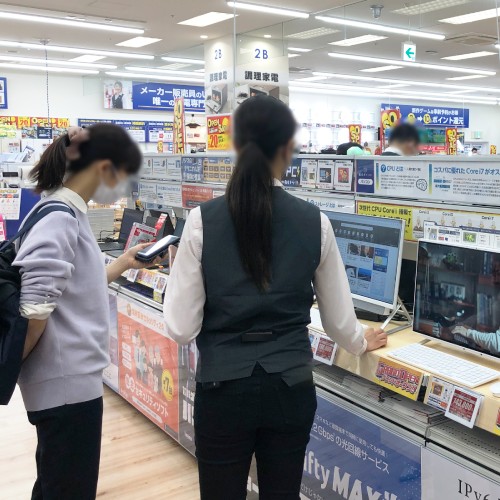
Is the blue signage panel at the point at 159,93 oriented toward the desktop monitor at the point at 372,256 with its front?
yes

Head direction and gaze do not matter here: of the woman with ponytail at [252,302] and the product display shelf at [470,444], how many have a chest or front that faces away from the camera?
1

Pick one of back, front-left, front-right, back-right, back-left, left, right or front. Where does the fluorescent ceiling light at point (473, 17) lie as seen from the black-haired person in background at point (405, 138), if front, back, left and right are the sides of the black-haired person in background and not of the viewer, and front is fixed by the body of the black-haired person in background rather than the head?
front-left

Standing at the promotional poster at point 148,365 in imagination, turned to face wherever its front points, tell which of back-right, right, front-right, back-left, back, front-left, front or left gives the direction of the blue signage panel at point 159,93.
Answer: back-right

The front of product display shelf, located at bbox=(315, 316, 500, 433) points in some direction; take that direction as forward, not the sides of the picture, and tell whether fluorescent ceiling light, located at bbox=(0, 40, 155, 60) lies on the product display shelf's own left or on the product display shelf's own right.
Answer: on the product display shelf's own right

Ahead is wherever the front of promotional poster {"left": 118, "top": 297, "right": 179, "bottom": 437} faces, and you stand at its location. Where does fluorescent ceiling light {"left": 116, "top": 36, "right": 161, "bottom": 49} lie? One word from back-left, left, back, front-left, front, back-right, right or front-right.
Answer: back-right

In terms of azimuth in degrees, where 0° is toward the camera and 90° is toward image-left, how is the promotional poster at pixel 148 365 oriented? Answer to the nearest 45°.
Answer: approximately 45°
